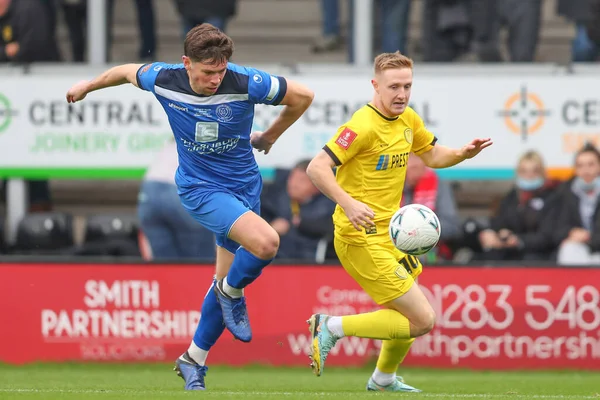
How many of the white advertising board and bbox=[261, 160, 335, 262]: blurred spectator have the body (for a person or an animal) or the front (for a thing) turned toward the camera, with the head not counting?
2

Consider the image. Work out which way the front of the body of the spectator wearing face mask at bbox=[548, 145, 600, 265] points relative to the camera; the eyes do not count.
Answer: toward the camera

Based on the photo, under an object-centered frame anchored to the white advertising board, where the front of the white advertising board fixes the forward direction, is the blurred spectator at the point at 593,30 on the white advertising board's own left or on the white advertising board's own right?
on the white advertising board's own left

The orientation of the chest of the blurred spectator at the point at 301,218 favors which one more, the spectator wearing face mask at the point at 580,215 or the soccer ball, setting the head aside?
the soccer ball

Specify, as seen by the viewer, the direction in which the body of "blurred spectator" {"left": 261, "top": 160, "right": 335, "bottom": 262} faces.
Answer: toward the camera

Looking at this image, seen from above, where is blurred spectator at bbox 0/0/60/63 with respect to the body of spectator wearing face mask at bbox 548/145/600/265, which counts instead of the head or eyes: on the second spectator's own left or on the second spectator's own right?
on the second spectator's own right

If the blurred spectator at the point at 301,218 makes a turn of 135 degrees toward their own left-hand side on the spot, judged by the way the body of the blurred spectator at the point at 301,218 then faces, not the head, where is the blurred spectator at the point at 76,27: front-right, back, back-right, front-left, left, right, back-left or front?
left

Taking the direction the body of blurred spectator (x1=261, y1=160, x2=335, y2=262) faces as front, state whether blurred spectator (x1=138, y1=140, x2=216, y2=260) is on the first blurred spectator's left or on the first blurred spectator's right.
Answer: on the first blurred spectator's right

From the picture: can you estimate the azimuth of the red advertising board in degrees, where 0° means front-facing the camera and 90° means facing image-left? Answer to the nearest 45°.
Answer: approximately 0°

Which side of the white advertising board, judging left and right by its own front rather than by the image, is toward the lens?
front
